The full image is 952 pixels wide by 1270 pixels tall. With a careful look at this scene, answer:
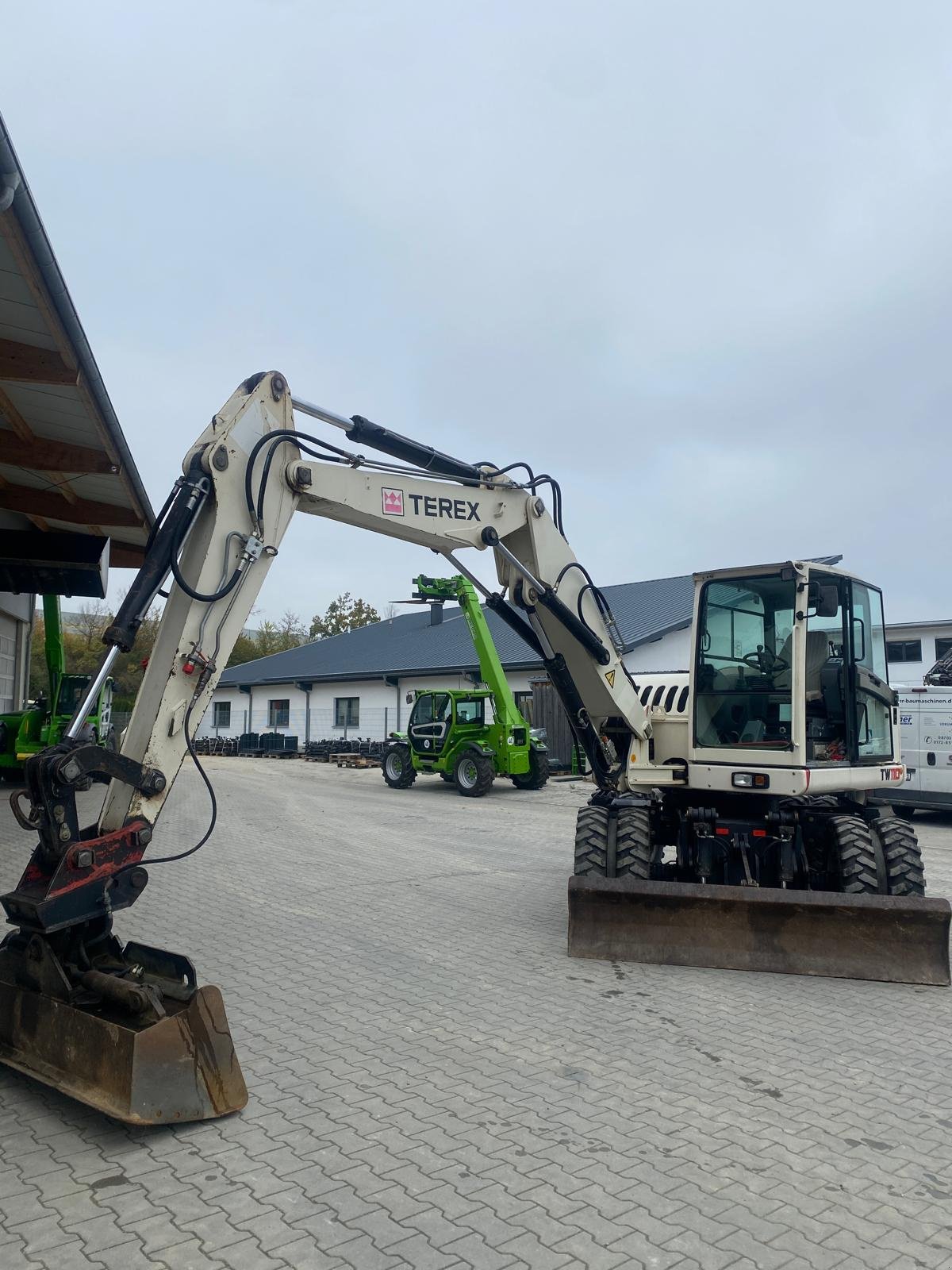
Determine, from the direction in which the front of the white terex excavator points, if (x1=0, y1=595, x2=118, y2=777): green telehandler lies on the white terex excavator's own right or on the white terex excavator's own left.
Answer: on the white terex excavator's own right

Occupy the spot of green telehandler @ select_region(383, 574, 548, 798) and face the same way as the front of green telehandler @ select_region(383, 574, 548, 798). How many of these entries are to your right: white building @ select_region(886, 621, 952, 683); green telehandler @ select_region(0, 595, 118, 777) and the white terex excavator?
1

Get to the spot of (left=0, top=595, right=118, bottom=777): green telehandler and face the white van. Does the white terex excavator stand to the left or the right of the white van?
right

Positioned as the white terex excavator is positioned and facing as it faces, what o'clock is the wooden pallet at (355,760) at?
The wooden pallet is roughly at 4 o'clock from the white terex excavator.

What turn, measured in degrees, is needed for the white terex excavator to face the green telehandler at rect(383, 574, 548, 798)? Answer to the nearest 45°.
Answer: approximately 135° to its right

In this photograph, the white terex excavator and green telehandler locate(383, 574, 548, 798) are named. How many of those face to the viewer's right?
0

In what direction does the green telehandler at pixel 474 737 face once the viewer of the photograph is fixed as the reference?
facing away from the viewer and to the left of the viewer

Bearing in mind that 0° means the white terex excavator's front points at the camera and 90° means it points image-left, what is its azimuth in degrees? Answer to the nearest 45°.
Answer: approximately 45°
